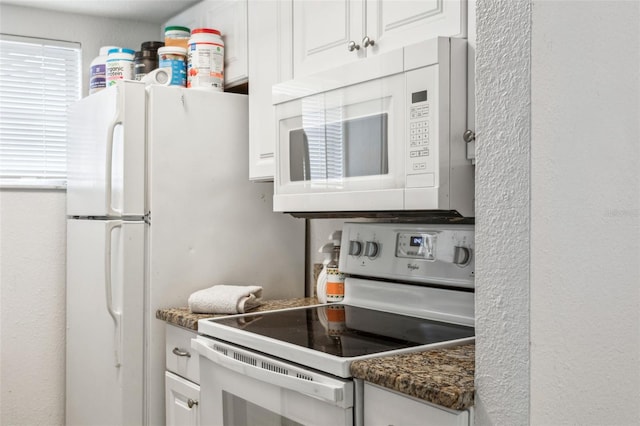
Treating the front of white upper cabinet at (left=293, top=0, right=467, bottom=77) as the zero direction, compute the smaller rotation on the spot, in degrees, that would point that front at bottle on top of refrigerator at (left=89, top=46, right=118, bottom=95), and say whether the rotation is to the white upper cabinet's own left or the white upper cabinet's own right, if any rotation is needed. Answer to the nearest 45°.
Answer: approximately 90° to the white upper cabinet's own right

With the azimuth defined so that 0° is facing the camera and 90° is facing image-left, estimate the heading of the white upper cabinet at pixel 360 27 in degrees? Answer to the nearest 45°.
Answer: approximately 45°

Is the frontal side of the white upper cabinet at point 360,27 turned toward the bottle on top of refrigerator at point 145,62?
no

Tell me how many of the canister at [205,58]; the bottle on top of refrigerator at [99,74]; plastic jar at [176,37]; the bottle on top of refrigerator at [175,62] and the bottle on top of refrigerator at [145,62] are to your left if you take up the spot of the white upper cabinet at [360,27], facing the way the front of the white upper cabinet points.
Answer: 0

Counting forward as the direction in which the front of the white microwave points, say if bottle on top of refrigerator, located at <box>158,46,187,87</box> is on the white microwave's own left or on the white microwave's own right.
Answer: on the white microwave's own right

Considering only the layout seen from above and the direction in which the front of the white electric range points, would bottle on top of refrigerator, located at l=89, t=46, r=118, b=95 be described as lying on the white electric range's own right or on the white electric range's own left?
on the white electric range's own right

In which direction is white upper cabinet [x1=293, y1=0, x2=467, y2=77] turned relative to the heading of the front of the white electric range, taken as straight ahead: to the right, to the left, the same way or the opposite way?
the same way

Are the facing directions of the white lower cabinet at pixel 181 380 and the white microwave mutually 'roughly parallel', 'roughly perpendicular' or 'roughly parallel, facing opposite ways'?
roughly parallel

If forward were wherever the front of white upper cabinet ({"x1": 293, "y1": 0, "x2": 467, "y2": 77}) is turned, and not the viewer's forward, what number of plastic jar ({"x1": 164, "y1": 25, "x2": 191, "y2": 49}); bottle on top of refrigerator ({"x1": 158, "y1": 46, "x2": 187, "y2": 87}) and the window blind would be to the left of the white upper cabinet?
0

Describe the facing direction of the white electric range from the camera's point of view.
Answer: facing the viewer and to the left of the viewer

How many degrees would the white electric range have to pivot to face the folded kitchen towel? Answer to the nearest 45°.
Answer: approximately 90° to its right

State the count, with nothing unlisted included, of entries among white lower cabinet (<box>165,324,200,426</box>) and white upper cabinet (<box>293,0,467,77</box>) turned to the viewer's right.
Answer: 0

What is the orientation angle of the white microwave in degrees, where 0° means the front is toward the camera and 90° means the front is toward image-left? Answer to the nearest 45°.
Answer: approximately 45°

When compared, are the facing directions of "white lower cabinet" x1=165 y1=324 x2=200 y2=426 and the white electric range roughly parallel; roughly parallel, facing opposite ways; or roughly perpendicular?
roughly parallel
